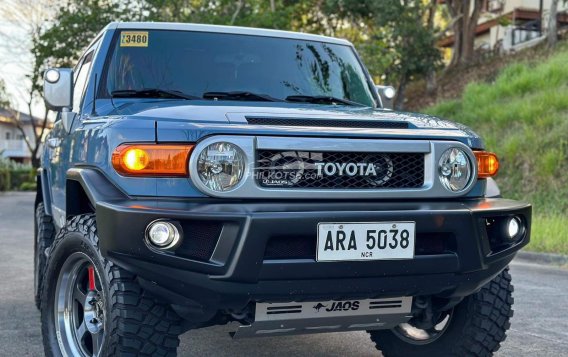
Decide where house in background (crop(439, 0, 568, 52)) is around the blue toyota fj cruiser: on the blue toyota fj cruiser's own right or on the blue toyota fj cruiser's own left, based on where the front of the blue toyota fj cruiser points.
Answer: on the blue toyota fj cruiser's own left

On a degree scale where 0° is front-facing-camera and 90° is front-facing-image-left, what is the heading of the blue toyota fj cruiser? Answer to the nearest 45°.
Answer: approximately 315°

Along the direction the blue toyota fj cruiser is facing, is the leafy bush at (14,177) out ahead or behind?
behind
